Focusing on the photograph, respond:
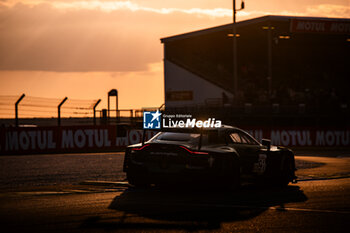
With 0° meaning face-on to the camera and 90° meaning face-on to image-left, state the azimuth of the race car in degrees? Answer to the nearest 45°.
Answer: approximately 225°

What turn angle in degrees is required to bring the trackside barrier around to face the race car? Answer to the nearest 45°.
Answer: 0° — it already faces it

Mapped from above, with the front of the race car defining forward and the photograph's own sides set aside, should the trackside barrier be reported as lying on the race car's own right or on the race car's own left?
on the race car's own left

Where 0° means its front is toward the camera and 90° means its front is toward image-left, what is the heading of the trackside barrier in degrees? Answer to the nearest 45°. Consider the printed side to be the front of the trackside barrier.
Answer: approximately 0°

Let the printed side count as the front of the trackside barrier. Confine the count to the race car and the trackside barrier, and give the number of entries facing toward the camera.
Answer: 1
